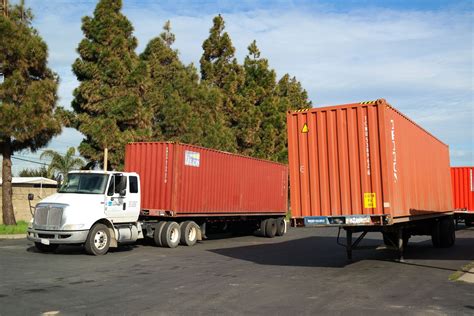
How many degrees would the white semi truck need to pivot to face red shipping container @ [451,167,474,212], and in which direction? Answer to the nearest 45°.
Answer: approximately 135° to its left

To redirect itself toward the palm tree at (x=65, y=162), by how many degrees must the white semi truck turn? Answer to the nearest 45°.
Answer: approximately 135° to its right

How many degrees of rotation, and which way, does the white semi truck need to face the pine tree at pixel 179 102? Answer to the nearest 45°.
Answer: approximately 135° to its right

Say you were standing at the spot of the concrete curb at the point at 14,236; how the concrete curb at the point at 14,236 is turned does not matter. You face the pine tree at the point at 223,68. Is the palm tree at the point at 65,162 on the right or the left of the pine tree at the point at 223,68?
left

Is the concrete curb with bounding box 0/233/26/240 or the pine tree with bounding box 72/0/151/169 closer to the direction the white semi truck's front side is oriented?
the concrete curb

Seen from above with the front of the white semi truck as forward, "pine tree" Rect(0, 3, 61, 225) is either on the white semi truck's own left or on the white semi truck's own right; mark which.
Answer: on the white semi truck's own right

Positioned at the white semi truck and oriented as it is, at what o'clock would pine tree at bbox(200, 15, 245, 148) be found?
The pine tree is roughly at 5 o'clock from the white semi truck.

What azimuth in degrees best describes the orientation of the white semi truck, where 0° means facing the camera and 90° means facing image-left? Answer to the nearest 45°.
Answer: approximately 45°

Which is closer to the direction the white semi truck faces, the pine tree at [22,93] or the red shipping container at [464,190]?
the pine tree
